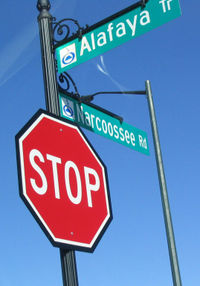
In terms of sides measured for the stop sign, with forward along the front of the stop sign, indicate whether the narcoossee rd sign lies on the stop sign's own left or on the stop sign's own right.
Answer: on the stop sign's own left

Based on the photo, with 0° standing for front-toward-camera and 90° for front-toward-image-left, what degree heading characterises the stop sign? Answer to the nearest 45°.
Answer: approximately 315°

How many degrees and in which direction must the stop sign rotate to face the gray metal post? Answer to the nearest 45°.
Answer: approximately 135° to its left

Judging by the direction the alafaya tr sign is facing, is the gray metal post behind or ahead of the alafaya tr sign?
behind
